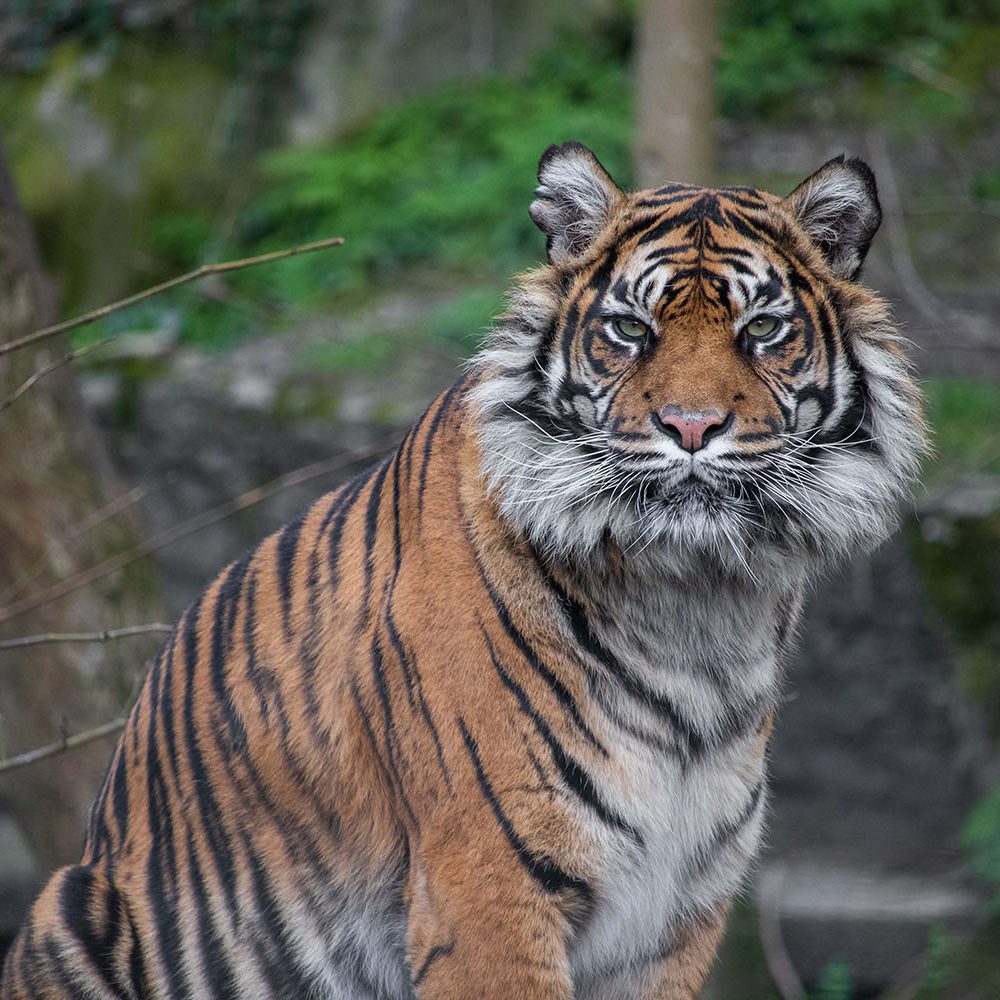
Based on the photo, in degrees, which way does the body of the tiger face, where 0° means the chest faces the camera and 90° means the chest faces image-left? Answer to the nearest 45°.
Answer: approximately 315°

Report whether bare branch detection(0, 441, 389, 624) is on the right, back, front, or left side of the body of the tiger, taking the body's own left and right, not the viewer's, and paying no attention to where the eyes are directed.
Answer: back

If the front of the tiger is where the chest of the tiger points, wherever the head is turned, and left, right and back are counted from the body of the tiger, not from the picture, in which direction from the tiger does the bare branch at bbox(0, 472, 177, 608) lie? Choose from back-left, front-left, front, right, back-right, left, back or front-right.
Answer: back

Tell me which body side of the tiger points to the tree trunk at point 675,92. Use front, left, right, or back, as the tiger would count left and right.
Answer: left

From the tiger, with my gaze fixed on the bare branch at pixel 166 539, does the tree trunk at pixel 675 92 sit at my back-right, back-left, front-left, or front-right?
front-right

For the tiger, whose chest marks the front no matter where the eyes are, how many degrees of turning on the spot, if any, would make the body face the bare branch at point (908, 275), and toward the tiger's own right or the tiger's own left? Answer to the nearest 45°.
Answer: approximately 90° to the tiger's own left

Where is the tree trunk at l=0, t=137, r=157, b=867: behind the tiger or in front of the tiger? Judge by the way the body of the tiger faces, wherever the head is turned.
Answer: behind
